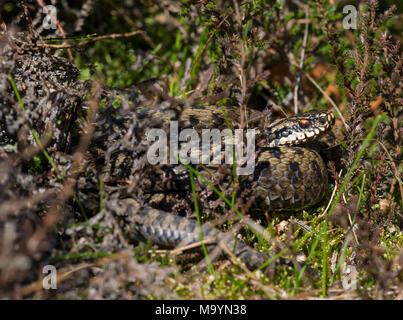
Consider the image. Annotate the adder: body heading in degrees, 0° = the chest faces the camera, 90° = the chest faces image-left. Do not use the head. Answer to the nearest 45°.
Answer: approximately 270°
